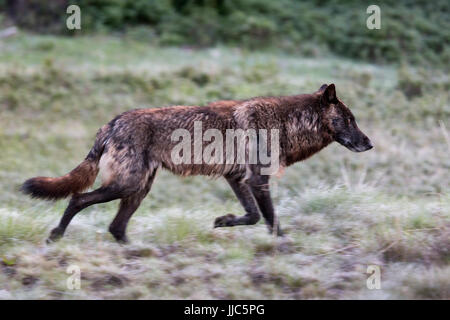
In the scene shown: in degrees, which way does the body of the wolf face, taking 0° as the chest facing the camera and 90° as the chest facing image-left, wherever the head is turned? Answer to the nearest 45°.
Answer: approximately 270°
